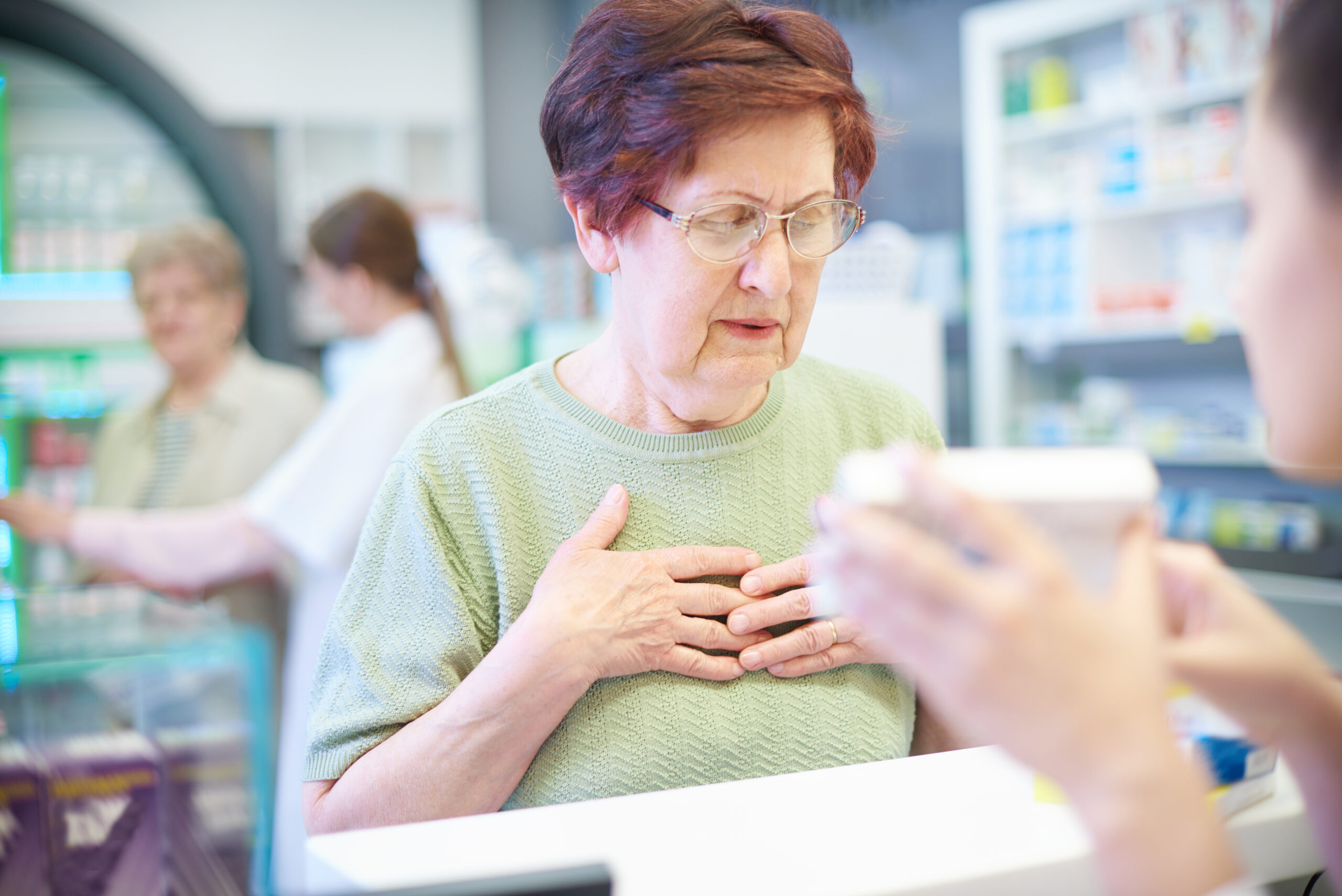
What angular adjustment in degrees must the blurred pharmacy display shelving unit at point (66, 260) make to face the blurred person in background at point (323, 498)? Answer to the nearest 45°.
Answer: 0° — it already faces them

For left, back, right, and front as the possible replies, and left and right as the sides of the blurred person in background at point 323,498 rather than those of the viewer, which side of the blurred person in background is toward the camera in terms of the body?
left

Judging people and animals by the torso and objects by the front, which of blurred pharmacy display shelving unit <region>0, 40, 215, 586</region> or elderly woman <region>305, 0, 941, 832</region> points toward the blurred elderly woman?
the blurred pharmacy display shelving unit

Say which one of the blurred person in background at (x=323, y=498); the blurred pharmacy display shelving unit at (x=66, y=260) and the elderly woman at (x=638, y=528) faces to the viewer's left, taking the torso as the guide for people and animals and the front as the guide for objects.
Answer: the blurred person in background

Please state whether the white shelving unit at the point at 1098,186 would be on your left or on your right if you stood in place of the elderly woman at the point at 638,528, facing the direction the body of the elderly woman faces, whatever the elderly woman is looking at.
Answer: on your left

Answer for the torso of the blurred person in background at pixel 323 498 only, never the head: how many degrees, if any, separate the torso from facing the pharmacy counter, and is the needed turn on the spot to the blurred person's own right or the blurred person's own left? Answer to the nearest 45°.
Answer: approximately 90° to the blurred person's own left

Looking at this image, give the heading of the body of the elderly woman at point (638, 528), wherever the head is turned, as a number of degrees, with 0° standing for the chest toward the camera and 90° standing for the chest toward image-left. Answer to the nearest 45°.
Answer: approximately 315°

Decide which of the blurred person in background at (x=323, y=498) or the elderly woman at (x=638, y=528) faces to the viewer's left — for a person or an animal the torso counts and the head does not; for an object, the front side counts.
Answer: the blurred person in background
